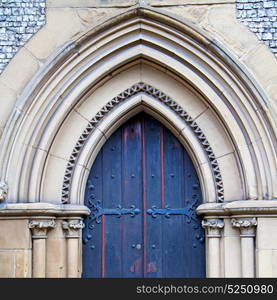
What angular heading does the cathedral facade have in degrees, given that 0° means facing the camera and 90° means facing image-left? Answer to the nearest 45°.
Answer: approximately 0°
